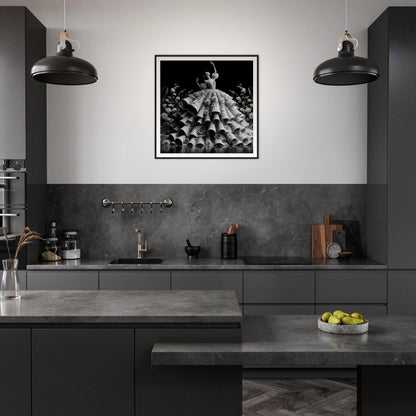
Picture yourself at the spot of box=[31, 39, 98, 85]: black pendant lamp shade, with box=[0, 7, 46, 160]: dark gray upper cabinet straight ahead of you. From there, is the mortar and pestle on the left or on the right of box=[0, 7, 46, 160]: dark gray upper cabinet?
right

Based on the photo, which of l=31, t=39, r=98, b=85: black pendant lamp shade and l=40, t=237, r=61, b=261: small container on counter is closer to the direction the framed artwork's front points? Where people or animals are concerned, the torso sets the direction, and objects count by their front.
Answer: the black pendant lamp shade

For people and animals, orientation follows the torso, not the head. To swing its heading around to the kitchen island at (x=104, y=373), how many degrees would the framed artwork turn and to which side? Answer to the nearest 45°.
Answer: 0° — it already faces it

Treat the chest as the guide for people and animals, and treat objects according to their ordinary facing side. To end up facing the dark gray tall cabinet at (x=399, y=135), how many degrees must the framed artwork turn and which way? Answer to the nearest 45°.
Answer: approximately 90° to its left

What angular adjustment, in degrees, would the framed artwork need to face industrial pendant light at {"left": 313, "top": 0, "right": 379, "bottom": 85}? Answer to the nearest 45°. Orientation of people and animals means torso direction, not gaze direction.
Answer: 0° — it already faces it

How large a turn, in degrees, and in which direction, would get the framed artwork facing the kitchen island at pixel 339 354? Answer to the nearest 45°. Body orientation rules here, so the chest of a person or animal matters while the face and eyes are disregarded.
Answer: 0° — it already faces it

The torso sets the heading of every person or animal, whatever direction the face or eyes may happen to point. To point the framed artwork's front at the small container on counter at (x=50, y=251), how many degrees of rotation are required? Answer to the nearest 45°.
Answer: approximately 90° to its right

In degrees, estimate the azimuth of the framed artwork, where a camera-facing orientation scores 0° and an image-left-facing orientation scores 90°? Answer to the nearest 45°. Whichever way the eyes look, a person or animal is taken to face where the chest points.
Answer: approximately 0°

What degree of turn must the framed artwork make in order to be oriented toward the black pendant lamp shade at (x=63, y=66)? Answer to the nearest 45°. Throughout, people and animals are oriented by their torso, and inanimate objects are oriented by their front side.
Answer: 0° — it already faces it
